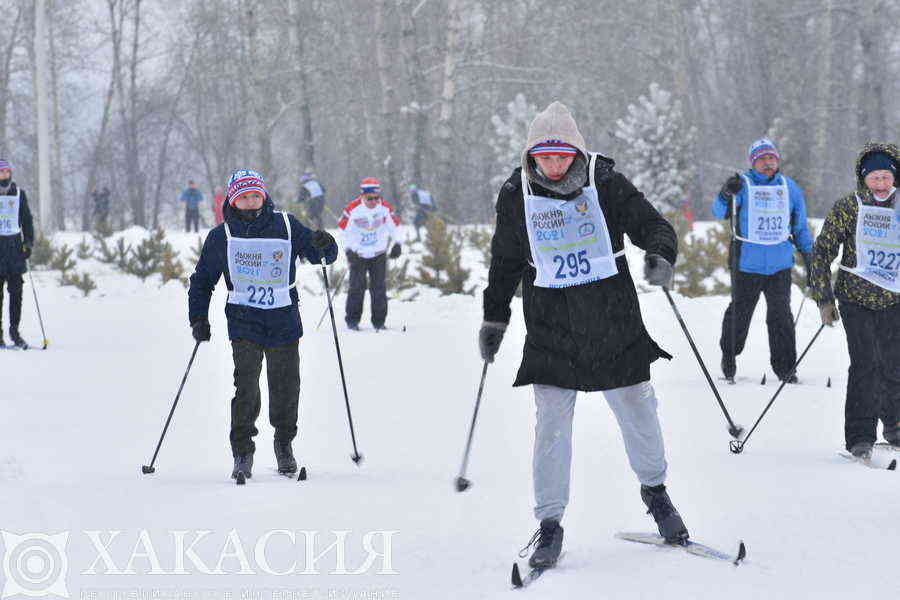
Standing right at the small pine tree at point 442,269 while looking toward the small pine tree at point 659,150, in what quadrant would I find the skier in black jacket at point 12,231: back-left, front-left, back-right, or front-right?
back-left

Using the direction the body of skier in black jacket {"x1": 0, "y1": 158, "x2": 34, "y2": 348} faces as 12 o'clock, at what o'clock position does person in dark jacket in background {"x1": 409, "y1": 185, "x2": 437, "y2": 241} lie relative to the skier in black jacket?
The person in dark jacket in background is roughly at 7 o'clock from the skier in black jacket.

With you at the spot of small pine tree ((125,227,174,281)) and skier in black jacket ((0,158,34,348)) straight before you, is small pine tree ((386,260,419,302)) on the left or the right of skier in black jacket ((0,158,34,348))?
left

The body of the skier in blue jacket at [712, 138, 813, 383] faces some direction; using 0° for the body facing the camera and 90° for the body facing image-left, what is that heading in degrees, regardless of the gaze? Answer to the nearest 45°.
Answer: approximately 0°

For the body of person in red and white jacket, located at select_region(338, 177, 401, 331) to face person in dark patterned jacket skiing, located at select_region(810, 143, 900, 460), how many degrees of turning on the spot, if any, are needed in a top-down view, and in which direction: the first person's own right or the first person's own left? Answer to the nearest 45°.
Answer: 0° — they already face them

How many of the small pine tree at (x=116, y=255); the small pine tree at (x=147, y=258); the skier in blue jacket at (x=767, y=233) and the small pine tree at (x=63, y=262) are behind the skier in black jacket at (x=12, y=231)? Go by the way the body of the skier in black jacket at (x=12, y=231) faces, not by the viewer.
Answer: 3

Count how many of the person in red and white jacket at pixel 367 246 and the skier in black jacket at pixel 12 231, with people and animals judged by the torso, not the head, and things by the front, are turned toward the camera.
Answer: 2

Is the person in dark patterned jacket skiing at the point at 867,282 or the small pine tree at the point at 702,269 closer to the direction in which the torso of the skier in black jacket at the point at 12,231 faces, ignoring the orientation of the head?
the person in dark patterned jacket skiing

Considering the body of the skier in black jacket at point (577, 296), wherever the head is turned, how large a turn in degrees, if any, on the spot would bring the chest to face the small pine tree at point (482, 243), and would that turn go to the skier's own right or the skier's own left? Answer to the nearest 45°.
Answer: approximately 180°

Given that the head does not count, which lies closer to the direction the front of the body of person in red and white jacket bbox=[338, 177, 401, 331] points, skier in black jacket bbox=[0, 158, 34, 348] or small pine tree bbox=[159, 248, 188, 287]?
the skier in black jacket

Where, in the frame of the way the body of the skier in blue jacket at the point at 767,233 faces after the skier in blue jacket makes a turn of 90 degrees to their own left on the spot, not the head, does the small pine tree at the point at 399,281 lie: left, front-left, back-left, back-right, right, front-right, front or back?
back-left
